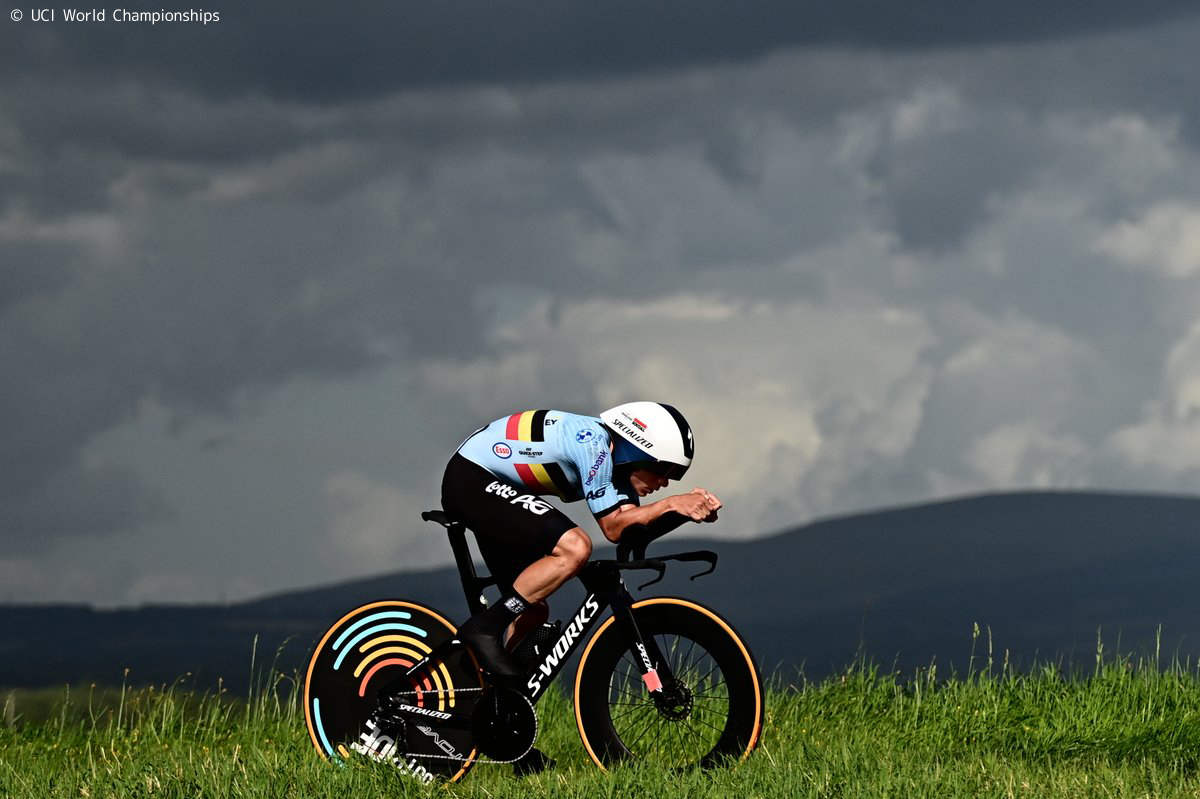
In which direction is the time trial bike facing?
to the viewer's right

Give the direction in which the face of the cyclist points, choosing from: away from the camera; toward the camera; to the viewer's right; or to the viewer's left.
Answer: to the viewer's right

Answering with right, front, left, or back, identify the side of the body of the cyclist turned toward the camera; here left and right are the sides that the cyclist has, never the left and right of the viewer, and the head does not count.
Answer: right
